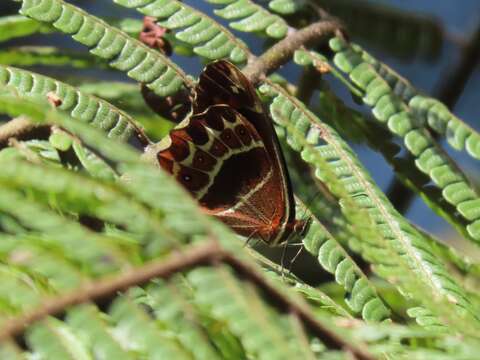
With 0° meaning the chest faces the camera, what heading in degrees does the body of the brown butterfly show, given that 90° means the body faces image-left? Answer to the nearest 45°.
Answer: approximately 270°

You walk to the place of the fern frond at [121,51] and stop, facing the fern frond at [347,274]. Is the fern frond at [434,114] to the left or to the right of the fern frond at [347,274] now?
left
